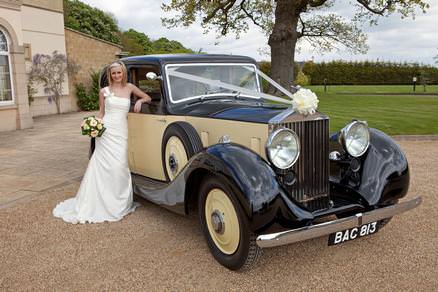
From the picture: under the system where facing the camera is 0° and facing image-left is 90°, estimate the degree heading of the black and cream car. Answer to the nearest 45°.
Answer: approximately 315°

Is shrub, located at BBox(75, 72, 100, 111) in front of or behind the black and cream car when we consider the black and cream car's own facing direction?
behind

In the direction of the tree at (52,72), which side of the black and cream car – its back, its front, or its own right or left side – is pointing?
back

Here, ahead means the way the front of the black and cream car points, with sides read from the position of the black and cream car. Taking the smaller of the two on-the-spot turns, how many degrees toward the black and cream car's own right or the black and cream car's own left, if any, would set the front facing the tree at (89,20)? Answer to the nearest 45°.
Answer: approximately 180°

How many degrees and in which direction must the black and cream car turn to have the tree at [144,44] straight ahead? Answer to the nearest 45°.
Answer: approximately 135° to its left

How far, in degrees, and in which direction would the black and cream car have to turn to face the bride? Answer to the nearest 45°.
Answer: approximately 180°

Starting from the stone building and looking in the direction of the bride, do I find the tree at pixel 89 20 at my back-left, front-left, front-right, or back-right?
back-left
